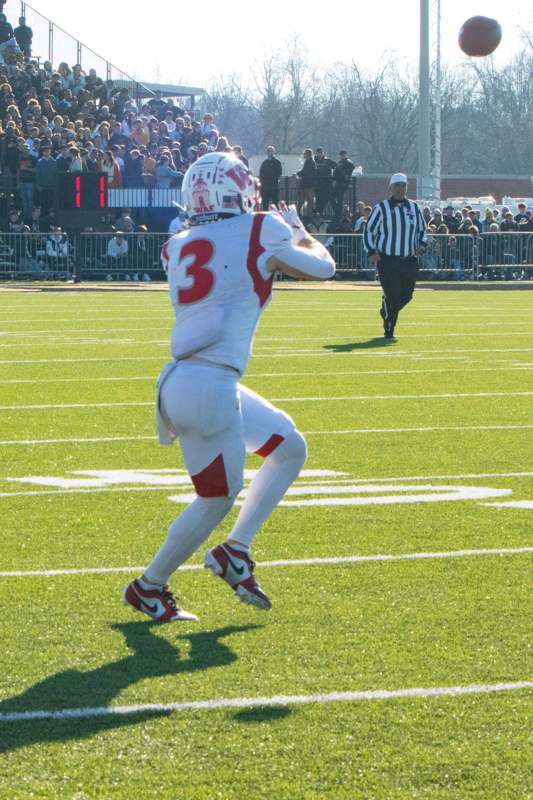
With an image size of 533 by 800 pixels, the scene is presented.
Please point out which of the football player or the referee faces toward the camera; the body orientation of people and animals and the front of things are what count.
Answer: the referee

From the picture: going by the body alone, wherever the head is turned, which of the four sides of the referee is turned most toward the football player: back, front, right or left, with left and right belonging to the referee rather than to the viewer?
front

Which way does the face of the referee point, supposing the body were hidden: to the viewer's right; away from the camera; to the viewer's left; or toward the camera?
toward the camera

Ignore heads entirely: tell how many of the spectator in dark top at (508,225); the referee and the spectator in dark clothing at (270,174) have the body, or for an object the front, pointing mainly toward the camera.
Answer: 3

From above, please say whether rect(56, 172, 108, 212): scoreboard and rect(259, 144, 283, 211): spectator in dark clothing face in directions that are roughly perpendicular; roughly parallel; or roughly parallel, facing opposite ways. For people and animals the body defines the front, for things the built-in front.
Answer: roughly parallel

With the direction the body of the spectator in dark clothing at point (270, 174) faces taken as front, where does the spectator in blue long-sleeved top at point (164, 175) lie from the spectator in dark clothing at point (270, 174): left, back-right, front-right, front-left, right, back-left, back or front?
right

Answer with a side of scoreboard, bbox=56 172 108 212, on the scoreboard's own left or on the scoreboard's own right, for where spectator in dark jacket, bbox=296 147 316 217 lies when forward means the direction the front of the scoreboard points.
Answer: on the scoreboard's own left

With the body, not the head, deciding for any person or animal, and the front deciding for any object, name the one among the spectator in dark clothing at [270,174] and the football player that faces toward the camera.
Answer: the spectator in dark clothing

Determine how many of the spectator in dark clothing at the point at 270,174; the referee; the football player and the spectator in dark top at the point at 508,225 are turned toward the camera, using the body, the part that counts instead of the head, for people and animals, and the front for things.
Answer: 3

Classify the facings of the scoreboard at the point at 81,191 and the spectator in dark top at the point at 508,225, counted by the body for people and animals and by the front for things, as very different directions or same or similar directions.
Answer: same or similar directions

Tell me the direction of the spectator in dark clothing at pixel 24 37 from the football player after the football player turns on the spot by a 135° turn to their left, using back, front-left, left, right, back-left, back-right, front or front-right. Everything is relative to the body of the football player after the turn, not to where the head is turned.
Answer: right

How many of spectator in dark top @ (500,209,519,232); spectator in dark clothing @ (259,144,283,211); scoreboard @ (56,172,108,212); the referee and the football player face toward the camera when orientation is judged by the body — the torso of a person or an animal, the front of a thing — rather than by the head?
4

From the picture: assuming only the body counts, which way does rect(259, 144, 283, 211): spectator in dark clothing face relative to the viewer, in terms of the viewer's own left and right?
facing the viewer

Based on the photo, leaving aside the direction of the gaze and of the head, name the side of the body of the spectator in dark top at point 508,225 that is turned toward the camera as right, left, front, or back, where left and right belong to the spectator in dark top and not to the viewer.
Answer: front

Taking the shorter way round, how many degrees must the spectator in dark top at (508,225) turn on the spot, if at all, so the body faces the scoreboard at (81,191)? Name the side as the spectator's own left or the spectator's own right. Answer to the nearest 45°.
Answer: approximately 45° to the spectator's own right

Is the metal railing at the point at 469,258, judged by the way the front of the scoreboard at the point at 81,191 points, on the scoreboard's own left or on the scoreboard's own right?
on the scoreboard's own left

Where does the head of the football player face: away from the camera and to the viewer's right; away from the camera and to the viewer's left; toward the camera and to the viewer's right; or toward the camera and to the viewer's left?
away from the camera and to the viewer's right

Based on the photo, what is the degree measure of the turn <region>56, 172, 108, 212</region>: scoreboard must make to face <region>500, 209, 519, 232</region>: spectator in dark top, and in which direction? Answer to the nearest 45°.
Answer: approximately 135° to its left

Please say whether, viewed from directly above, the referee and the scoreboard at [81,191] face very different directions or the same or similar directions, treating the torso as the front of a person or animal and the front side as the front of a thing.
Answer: same or similar directions
